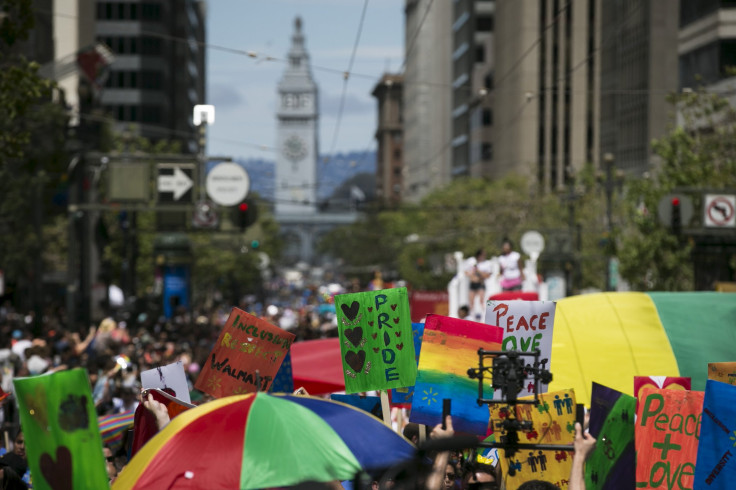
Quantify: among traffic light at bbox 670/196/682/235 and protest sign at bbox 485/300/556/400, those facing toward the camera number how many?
2

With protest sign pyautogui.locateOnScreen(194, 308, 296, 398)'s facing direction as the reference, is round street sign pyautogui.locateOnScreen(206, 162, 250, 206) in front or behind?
behind

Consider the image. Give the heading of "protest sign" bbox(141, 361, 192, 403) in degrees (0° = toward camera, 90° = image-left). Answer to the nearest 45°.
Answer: approximately 0°
